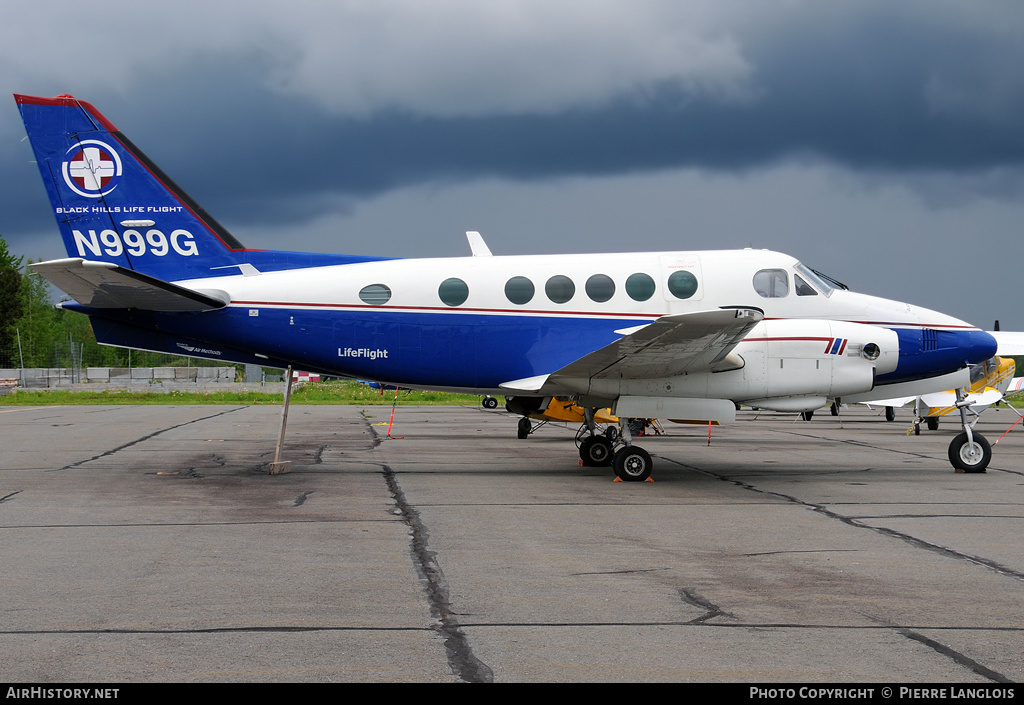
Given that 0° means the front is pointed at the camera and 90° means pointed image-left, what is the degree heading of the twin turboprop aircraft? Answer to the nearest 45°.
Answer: approximately 270°

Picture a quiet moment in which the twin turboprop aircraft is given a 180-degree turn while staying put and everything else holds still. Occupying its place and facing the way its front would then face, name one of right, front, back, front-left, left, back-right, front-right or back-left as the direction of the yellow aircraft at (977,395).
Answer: back-right
